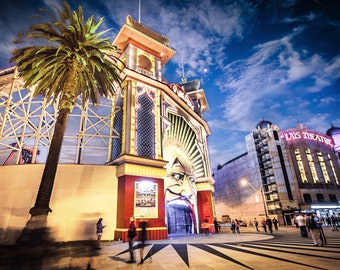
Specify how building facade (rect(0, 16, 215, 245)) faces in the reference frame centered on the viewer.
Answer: facing the viewer and to the right of the viewer

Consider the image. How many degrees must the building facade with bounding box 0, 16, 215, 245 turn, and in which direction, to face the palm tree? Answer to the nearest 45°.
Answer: approximately 90° to its right
